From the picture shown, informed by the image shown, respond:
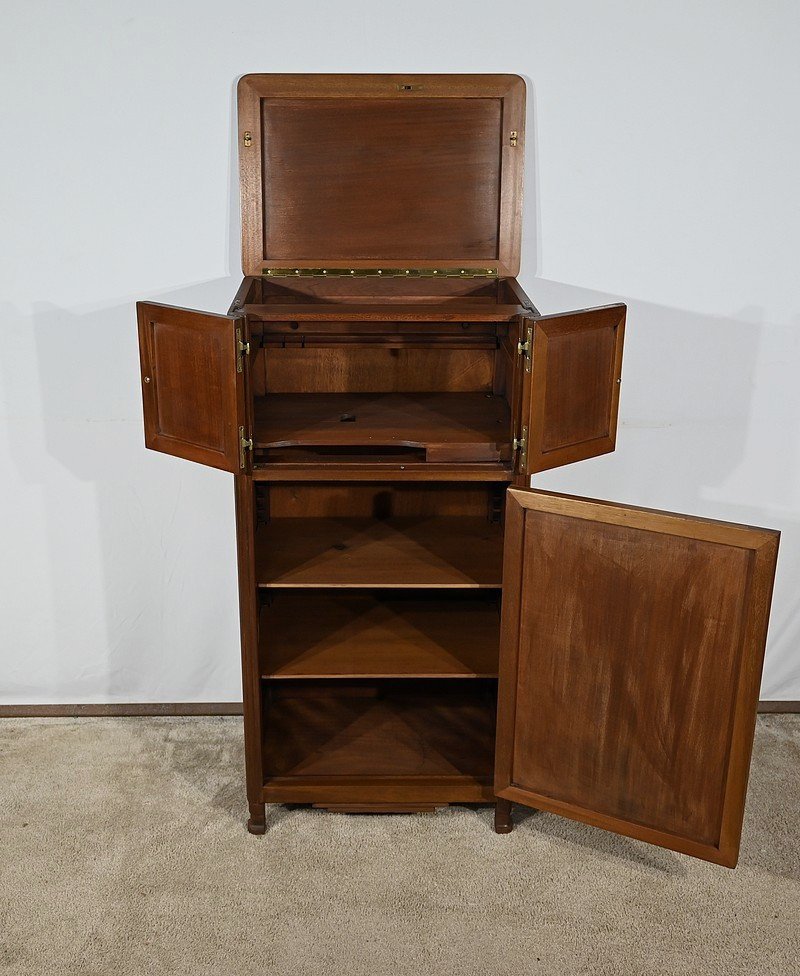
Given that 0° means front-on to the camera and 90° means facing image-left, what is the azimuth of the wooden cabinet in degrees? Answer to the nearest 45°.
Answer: approximately 0°
